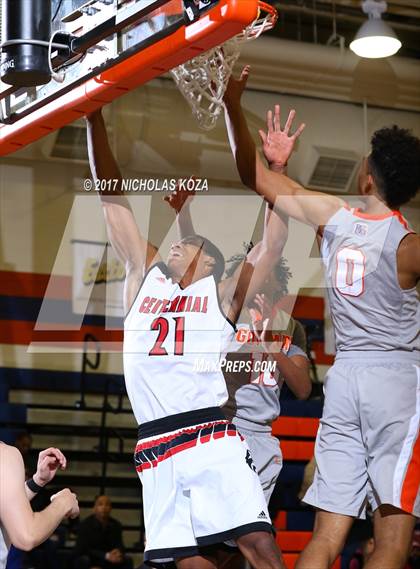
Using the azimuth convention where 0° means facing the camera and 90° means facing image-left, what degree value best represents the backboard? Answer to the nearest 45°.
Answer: approximately 225°

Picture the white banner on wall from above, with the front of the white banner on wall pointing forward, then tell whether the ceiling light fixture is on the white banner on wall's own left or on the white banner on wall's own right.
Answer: on the white banner on wall's own left

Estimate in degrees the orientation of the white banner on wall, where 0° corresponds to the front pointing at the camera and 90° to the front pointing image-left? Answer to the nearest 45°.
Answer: approximately 0°

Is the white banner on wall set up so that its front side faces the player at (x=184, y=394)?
yes

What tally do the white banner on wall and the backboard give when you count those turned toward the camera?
1

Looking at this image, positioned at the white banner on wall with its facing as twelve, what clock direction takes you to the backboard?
The backboard is roughly at 12 o'clock from the white banner on wall.
